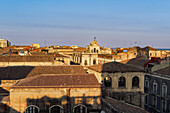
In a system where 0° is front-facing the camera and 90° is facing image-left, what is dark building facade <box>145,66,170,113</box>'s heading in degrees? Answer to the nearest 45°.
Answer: approximately 45°
